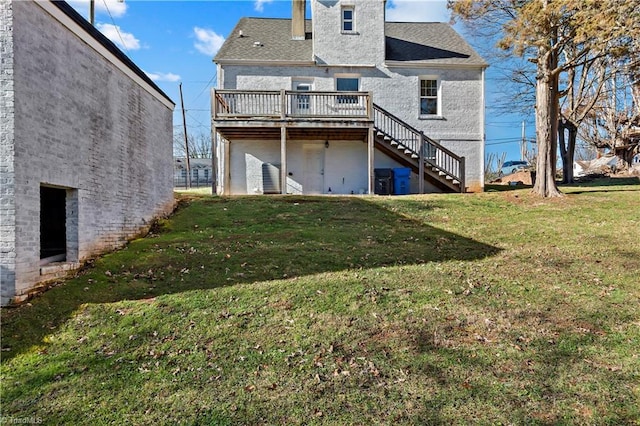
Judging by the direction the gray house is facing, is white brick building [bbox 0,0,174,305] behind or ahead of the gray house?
behind

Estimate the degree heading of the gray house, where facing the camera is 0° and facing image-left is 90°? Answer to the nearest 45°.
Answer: approximately 180°

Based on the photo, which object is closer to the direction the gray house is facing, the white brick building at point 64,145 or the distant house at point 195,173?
the distant house

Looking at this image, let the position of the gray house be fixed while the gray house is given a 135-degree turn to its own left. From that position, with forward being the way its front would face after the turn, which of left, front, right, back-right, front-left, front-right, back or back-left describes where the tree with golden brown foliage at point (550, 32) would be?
left
